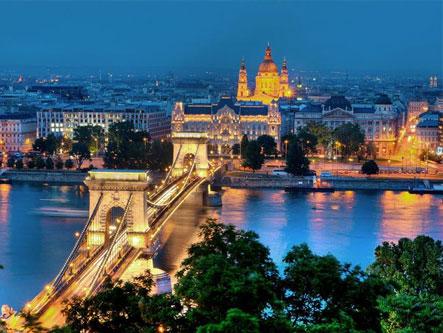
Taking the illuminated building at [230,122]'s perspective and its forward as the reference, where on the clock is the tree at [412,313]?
The tree is roughly at 12 o'clock from the illuminated building.

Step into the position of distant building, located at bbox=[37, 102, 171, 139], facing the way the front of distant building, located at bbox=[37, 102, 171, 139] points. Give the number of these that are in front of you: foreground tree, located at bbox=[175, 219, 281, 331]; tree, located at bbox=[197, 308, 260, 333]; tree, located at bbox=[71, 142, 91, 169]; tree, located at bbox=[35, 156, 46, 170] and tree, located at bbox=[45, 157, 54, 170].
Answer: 5

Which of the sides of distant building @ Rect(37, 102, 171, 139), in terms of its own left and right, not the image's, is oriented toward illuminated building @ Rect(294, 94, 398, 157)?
left

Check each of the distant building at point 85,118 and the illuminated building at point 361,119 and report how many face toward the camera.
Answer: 2

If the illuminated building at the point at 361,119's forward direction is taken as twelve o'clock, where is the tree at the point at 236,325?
The tree is roughly at 12 o'clock from the illuminated building.

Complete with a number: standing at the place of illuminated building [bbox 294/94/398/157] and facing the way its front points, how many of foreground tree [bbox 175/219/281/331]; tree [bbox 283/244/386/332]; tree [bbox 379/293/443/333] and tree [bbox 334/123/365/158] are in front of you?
4

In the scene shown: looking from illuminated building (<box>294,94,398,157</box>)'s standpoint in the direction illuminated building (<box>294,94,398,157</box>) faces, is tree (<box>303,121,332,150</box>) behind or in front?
in front

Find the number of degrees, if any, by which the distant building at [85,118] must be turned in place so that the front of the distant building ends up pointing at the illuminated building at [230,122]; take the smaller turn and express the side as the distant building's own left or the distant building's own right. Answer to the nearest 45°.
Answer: approximately 45° to the distant building's own left

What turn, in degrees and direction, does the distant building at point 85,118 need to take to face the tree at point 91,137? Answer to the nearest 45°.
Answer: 0° — it already faces it
